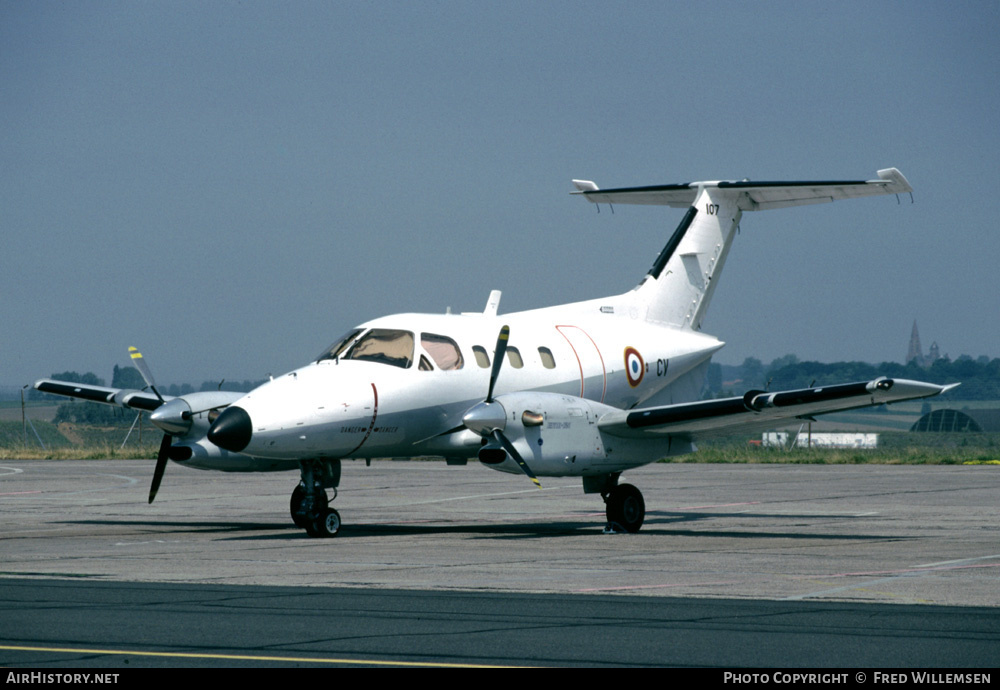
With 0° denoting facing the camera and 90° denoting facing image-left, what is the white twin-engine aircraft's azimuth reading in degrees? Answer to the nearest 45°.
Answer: approximately 45°
